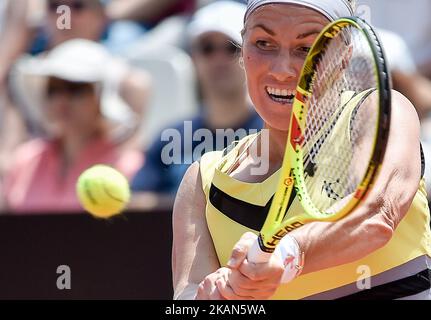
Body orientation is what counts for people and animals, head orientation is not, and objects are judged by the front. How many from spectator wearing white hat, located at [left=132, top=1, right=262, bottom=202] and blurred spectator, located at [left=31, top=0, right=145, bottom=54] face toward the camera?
2

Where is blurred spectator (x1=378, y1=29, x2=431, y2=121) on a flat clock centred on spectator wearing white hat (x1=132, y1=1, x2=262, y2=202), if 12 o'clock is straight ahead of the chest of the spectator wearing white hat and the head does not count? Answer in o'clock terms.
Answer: The blurred spectator is roughly at 9 o'clock from the spectator wearing white hat.

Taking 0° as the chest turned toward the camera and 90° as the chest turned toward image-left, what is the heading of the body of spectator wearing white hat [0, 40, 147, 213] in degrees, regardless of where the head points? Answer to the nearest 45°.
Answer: approximately 45°

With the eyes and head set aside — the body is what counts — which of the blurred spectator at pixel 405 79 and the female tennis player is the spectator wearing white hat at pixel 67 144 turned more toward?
the female tennis player

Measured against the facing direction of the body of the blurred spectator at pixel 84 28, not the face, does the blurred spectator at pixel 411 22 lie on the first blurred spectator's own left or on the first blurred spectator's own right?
on the first blurred spectator's own left

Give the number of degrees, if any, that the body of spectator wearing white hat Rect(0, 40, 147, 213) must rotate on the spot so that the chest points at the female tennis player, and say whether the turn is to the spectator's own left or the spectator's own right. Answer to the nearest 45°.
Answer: approximately 45° to the spectator's own left

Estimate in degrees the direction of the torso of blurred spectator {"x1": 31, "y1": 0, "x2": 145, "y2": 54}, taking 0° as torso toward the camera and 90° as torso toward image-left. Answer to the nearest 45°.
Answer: approximately 0°
